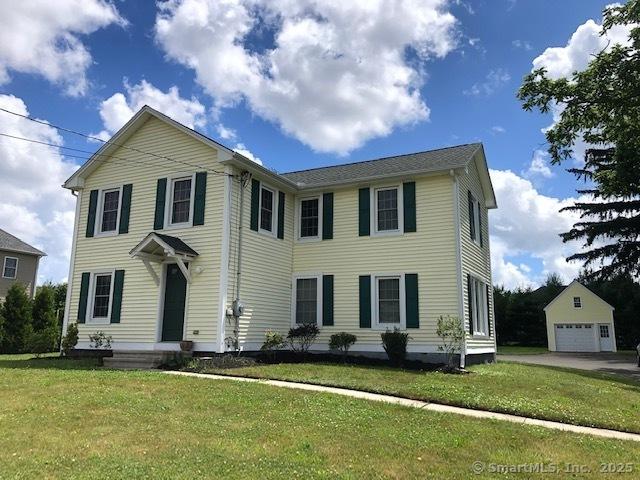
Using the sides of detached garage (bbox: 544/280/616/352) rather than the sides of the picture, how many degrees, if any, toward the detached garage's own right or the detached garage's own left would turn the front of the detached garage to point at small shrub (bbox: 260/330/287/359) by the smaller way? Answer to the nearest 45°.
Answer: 0° — it already faces it

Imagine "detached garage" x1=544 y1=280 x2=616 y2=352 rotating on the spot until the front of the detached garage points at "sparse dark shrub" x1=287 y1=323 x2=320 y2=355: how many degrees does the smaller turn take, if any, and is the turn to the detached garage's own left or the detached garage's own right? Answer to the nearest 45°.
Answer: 0° — it already faces it

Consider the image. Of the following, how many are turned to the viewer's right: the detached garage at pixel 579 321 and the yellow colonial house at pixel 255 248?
0

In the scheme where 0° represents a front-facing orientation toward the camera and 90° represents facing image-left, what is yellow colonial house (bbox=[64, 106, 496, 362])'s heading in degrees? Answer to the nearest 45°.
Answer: approximately 45°

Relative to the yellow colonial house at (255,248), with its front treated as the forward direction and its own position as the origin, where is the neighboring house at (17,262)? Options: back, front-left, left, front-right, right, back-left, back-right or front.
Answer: right

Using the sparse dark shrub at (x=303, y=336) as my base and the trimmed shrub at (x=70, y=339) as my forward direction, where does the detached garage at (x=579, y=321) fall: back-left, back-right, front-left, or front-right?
back-right
